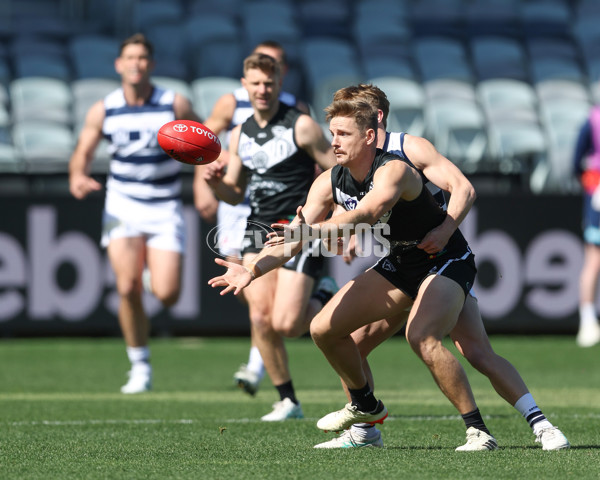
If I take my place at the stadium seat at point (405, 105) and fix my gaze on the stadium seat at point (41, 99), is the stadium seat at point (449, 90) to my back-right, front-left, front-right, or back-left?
back-right

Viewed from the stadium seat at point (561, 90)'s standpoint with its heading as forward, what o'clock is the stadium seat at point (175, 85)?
the stadium seat at point (175, 85) is roughly at 2 o'clock from the stadium seat at point (561, 90).

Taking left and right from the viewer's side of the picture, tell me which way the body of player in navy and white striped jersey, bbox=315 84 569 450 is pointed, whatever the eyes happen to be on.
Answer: facing to the left of the viewer

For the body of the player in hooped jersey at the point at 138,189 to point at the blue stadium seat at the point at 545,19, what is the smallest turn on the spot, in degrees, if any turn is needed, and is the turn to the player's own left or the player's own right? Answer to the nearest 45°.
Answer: approximately 135° to the player's own left

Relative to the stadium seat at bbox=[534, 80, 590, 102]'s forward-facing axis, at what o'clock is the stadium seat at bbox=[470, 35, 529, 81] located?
the stadium seat at bbox=[470, 35, 529, 81] is roughly at 4 o'clock from the stadium seat at bbox=[534, 80, 590, 102].

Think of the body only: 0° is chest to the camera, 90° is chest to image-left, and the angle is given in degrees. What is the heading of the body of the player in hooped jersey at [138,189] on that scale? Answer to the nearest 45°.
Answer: approximately 0°

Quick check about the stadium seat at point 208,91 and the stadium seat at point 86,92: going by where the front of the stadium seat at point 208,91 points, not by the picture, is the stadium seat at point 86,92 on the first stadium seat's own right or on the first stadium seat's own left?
on the first stadium seat's own right

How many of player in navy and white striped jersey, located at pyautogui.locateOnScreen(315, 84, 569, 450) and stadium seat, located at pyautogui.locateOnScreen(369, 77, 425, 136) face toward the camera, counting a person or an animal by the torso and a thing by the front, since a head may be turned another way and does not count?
1

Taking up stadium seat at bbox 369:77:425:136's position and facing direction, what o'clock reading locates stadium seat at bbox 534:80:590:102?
stadium seat at bbox 534:80:590:102 is roughly at 8 o'clock from stadium seat at bbox 369:77:425:136.

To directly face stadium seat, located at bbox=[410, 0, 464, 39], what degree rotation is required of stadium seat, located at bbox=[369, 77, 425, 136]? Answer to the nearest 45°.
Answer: approximately 180°

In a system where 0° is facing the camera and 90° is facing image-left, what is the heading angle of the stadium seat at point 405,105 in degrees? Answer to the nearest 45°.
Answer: approximately 0°
